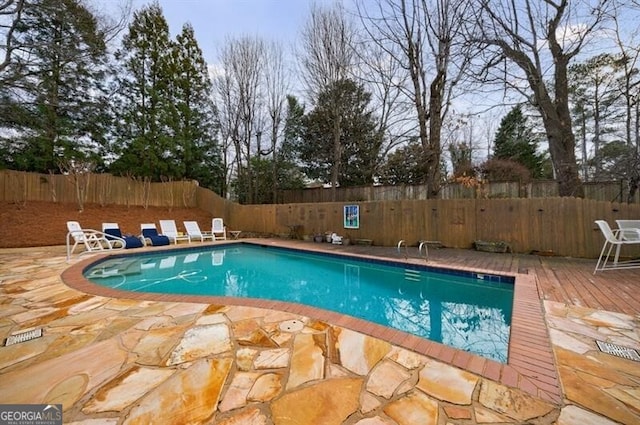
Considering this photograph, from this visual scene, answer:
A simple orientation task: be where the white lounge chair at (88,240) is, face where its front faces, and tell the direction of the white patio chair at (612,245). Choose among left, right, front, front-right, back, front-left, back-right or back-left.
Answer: front-right

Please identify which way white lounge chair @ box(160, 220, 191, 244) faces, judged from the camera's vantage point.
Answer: facing the viewer and to the right of the viewer

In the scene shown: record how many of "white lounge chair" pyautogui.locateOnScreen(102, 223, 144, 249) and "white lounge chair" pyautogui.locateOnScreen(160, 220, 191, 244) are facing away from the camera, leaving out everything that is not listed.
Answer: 0

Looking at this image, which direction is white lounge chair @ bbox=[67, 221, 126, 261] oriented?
to the viewer's right

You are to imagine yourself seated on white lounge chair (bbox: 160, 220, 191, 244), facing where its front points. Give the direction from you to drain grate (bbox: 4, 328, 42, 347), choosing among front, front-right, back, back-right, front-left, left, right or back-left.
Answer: front-right

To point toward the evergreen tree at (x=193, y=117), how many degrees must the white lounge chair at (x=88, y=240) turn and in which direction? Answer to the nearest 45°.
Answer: approximately 45° to its left

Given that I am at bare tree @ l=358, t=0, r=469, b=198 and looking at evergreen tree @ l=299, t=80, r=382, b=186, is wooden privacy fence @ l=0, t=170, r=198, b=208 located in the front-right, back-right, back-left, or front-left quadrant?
front-left

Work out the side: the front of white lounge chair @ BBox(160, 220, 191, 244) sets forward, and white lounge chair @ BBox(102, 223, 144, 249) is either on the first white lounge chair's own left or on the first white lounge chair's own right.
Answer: on the first white lounge chair's own right

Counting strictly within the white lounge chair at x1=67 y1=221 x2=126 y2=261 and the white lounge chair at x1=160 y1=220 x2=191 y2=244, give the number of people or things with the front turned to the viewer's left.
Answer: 0

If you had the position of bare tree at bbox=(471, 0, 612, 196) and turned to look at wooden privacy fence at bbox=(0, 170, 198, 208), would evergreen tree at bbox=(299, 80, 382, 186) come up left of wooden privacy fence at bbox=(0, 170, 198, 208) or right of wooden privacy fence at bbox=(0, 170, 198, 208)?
right

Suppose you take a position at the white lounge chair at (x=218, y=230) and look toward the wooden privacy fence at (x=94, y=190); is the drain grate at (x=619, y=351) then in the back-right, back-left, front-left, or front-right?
back-left

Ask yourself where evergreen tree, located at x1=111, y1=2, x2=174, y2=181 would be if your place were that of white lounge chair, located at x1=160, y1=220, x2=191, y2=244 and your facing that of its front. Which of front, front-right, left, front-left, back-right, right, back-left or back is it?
back-left

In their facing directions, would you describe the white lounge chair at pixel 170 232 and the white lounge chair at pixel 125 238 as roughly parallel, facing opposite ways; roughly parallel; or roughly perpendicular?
roughly parallel
